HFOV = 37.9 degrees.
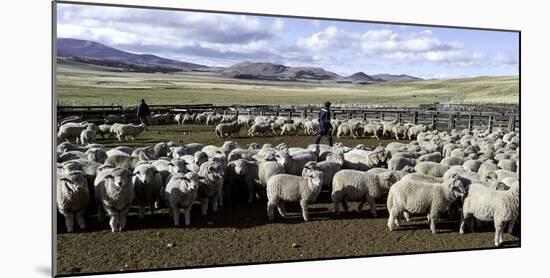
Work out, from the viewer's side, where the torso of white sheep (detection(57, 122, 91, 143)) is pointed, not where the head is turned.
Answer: to the viewer's right

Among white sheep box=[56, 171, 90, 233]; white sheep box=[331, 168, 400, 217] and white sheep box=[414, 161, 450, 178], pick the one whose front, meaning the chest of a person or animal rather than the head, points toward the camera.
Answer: white sheep box=[56, 171, 90, 233]

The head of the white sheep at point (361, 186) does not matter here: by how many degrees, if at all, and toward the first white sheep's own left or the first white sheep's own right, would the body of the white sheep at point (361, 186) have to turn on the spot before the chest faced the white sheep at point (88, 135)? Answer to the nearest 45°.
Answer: approximately 180°

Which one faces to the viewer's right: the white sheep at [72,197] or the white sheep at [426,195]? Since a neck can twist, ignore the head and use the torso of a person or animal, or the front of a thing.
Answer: the white sheep at [426,195]

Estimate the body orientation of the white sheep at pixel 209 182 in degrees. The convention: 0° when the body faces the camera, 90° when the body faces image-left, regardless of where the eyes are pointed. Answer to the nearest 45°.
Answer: approximately 0°

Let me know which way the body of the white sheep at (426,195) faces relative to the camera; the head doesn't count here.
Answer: to the viewer's right

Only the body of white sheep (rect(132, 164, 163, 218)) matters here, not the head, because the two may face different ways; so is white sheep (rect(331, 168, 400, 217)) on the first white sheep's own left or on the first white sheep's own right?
on the first white sheep's own left
